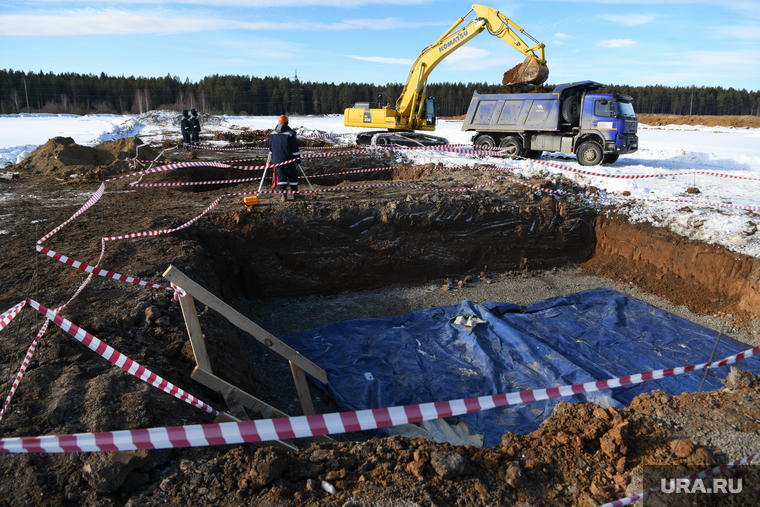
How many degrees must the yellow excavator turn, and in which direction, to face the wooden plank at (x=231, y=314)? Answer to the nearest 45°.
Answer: approximately 90° to its right

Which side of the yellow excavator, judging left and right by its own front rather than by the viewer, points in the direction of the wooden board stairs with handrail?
right

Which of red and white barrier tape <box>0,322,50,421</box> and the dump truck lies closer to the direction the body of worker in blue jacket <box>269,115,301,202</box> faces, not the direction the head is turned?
the dump truck

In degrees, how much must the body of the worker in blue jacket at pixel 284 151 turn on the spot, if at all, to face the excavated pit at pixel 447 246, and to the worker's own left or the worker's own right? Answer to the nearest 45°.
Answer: approximately 90° to the worker's own right

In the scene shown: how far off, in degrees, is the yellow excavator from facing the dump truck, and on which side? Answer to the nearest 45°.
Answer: approximately 45° to its right

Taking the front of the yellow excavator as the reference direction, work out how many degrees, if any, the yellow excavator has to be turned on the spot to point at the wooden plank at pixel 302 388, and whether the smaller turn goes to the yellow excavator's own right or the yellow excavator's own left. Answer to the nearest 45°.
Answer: approximately 90° to the yellow excavator's own right

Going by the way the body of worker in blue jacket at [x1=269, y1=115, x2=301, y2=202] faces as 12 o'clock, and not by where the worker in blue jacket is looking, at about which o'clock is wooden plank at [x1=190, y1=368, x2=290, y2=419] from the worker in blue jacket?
The wooden plank is roughly at 6 o'clock from the worker in blue jacket.

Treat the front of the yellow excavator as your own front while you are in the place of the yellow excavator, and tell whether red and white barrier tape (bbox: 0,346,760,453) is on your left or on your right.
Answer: on your right

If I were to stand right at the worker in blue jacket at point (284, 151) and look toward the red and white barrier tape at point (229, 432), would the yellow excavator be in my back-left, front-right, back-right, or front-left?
back-left

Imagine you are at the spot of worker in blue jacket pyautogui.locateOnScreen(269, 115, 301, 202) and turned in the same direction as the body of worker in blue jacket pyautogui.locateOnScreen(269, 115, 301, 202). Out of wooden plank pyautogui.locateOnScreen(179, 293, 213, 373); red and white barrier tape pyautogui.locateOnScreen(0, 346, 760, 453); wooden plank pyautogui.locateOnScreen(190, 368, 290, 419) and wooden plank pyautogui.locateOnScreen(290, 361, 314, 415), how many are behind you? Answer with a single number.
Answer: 4

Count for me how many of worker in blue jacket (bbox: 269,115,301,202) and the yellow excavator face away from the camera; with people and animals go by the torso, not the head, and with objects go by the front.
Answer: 1

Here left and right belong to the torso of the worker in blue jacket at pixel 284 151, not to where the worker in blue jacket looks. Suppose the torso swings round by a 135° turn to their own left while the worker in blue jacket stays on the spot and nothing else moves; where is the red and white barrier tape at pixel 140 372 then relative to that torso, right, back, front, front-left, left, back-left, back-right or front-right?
front-left

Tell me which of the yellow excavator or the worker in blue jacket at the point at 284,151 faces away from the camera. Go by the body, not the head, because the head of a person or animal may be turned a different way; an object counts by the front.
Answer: the worker in blue jacket

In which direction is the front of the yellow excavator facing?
to the viewer's right

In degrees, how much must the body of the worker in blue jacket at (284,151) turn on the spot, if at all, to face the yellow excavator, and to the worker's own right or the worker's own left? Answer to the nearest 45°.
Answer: approximately 45° to the worker's own right

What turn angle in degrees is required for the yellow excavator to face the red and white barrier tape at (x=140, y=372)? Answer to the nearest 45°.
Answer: approximately 90° to its right

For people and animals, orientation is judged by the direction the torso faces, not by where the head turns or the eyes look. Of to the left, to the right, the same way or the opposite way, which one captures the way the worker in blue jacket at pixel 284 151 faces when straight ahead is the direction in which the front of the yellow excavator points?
to the left

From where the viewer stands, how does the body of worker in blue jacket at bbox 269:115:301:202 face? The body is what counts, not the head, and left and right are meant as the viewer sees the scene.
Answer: facing away from the viewer
